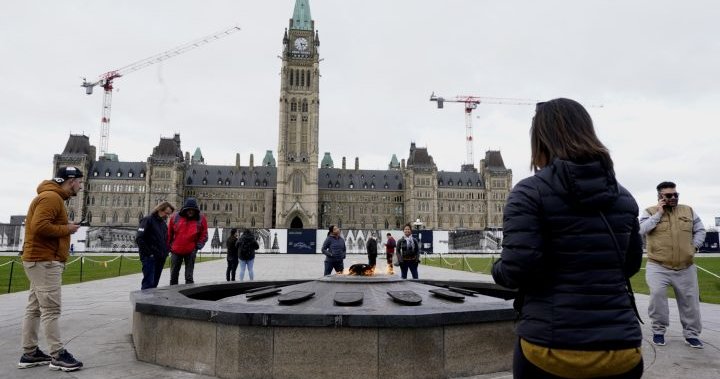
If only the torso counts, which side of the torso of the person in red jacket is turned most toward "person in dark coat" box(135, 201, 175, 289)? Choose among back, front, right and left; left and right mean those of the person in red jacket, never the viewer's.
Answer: right

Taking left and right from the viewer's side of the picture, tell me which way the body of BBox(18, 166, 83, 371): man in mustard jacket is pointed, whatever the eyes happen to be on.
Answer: facing to the right of the viewer

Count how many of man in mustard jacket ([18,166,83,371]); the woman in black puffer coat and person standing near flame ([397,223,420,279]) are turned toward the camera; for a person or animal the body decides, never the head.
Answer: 1

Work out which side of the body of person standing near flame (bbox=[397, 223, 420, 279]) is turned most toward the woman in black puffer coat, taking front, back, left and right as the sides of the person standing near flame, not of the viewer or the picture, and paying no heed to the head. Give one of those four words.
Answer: front

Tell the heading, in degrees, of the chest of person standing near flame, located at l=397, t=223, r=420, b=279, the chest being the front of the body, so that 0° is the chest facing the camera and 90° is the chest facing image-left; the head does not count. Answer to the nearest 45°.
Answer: approximately 0°

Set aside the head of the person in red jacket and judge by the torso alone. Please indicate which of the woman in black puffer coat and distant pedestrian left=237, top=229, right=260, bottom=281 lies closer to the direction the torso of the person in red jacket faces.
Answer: the woman in black puffer coat

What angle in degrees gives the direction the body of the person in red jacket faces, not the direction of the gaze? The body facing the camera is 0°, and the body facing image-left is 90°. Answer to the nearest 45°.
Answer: approximately 0°

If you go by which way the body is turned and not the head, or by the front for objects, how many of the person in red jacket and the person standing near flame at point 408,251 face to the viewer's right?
0

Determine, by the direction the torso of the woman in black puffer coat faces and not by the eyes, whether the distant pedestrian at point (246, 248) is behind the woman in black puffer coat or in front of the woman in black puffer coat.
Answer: in front

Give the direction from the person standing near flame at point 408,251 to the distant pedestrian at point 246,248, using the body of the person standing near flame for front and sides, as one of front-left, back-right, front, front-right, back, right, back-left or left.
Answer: right

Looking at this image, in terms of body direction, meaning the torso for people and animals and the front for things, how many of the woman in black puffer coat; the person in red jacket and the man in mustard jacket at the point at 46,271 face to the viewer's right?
1

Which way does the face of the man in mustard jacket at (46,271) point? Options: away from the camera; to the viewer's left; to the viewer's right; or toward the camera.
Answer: to the viewer's right

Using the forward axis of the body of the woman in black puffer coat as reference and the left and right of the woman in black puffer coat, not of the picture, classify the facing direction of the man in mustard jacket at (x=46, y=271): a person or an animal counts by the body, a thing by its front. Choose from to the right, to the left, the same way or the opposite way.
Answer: to the right

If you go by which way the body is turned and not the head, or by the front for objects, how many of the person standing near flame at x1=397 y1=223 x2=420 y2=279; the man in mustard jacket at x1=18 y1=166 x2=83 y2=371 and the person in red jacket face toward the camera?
2
